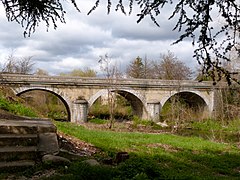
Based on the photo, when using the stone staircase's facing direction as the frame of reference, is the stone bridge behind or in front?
behind

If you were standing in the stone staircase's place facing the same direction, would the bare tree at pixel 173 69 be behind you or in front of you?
behind

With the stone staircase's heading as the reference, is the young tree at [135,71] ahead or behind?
behind

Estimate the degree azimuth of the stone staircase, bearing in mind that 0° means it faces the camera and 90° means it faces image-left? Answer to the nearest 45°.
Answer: approximately 0°
